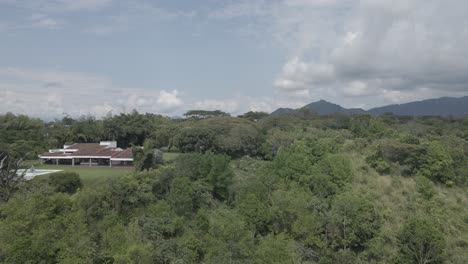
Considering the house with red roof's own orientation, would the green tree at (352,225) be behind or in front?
in front

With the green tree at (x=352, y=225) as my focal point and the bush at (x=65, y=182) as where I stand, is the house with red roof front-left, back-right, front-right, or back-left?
back-left

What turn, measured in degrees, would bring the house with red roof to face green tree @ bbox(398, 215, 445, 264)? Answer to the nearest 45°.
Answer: approximately 45° to its left

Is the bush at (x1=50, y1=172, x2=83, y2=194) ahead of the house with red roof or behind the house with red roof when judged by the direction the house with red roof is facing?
ahead

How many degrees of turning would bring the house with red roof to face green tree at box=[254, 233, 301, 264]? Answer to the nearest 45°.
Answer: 0° — it already faces it

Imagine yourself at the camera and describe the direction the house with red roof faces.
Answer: facing the viewer
